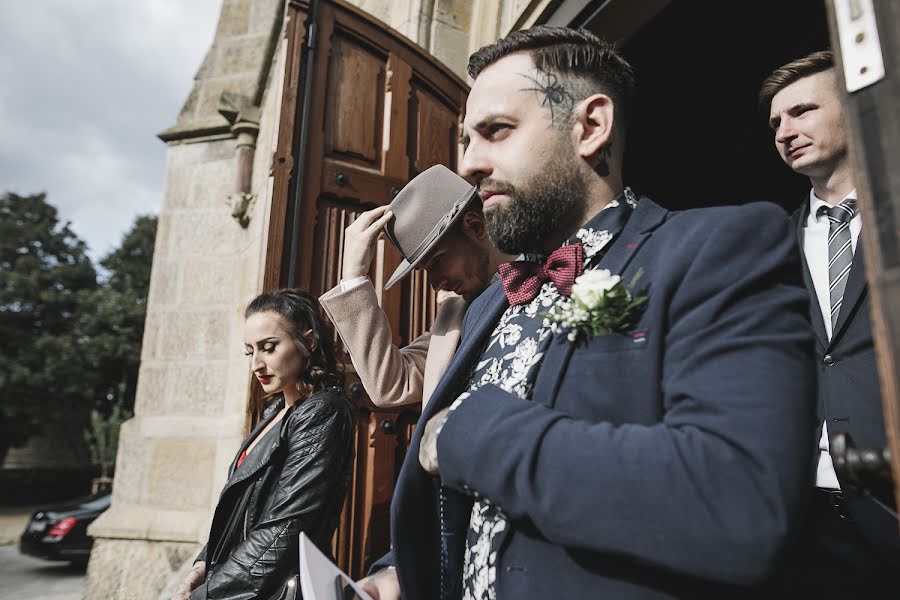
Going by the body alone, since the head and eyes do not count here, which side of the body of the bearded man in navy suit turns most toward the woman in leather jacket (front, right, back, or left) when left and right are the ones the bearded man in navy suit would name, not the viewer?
right

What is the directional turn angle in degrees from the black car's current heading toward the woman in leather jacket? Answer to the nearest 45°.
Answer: approximately 135° to its right

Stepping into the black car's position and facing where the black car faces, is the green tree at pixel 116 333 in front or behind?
in front

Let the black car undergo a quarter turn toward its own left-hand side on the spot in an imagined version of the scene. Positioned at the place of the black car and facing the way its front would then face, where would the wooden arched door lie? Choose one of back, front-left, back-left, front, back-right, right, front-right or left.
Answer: back-left

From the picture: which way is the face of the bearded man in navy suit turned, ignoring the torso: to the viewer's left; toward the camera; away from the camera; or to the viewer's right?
to the viewer's left

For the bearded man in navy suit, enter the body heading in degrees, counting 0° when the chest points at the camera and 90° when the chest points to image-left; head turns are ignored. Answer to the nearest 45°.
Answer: approximately 45°

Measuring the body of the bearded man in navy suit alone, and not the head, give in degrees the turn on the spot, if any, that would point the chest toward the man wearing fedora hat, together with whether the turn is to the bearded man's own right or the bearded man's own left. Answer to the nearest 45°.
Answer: approximately 90° to the bearded man's own right

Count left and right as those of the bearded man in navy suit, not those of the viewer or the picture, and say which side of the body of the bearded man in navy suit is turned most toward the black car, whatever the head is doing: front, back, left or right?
right

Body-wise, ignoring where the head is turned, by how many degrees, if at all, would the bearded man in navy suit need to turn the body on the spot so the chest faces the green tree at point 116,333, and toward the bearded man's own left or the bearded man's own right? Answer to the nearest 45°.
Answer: approximately 90° to the bearded man's own right

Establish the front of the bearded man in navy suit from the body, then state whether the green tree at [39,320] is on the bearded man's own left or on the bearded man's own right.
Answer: on the bearded man's own right
